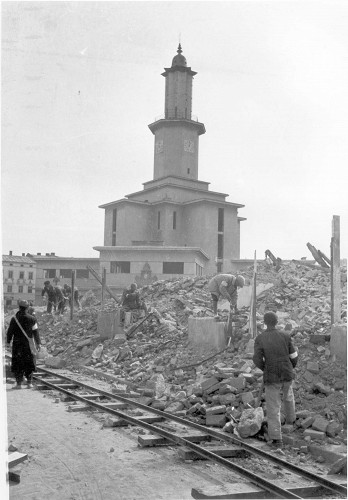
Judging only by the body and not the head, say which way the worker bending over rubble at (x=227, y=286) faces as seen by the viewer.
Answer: to the viewer's right

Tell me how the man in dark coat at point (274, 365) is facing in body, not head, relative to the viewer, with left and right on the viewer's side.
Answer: facing away from the viewer

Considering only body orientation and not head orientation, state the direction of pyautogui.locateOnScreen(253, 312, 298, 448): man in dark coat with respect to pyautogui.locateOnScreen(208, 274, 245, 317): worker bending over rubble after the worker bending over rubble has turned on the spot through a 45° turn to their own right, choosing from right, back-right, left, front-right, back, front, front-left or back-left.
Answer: front-right

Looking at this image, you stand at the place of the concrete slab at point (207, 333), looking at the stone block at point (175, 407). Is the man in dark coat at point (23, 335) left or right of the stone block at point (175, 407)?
right

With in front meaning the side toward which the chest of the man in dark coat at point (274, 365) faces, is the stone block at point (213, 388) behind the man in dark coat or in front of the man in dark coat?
in front
